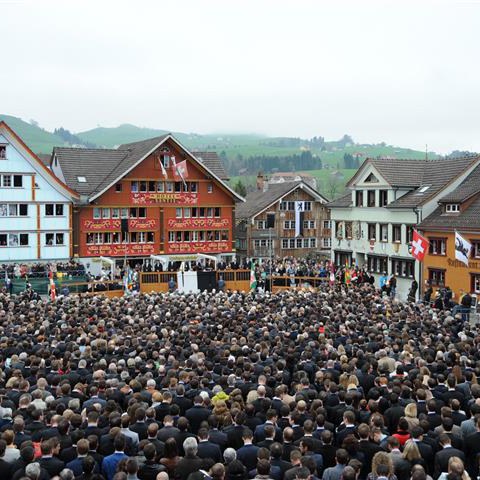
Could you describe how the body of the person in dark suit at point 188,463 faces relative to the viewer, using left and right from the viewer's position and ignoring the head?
facing away from the viewer

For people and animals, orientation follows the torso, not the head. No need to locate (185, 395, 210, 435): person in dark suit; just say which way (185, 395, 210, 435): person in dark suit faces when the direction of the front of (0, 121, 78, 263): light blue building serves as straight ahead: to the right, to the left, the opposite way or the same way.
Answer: the opposite way

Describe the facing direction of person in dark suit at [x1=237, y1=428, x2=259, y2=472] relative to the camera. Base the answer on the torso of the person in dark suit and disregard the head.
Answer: away from the camera

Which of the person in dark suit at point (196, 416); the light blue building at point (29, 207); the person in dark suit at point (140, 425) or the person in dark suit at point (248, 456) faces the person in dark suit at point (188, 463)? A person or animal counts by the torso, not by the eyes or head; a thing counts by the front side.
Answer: the light blue building

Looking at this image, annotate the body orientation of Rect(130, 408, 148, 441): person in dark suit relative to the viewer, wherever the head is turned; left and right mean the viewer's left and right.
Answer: facing away from the viewer

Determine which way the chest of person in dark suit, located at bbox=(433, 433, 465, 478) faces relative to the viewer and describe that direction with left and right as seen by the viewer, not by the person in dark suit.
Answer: facing away from the viewer and to the left of the viewer

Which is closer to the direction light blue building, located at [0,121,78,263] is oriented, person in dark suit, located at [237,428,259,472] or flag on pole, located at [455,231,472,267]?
the person in dark suit

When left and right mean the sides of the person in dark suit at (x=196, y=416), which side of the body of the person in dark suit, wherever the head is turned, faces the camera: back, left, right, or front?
back

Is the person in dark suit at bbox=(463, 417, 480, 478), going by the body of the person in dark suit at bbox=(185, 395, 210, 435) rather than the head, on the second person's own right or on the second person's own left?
on the second person's own right
